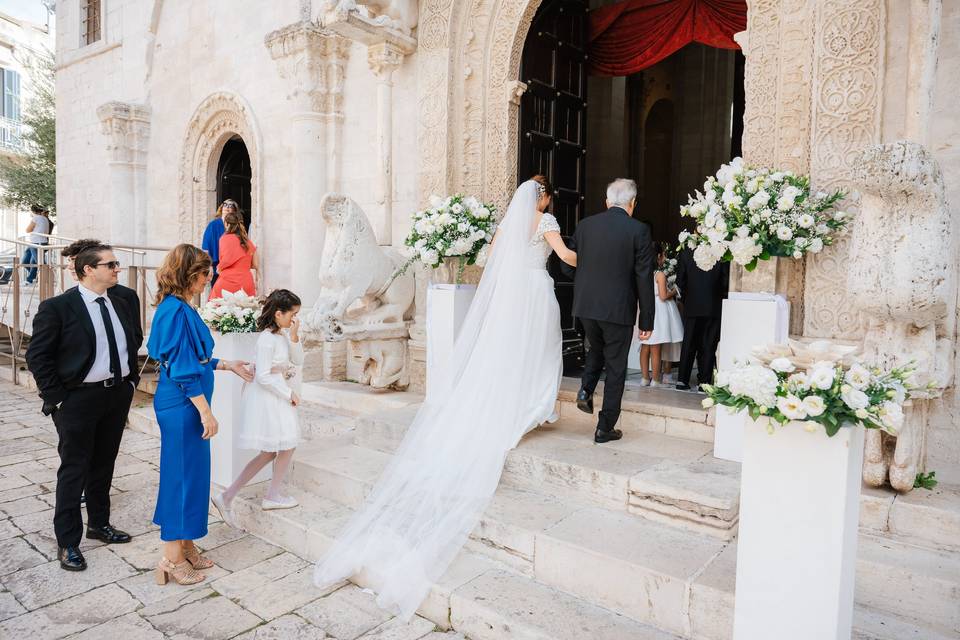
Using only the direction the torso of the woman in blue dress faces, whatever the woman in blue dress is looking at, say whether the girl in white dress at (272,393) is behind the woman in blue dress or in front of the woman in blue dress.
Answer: in front

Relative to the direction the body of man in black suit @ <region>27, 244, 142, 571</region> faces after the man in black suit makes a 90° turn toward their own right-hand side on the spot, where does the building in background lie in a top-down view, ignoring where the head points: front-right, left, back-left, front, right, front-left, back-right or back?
back-right

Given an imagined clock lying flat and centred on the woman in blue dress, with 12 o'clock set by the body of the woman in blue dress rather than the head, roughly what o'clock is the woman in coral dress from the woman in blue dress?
The woman in coral dress is roughly at 9 o'clock from the woman in blue dress.

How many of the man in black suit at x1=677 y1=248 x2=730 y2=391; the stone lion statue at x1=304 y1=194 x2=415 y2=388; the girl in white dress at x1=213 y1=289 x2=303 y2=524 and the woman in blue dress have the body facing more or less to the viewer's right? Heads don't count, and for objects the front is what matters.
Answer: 2

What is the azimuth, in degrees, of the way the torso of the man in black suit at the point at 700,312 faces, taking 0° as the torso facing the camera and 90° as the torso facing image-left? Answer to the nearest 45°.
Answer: approximately 180°

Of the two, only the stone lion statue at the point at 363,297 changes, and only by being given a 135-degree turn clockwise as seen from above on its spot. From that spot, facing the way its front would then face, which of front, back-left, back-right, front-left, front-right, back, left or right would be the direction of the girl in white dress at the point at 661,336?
right

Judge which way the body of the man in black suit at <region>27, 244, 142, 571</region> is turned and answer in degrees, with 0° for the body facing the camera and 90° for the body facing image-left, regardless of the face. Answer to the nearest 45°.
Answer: approximately 315°

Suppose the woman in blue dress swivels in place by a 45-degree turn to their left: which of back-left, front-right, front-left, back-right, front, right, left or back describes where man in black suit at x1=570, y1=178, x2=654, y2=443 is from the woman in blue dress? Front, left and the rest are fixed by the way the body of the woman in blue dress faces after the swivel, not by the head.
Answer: front-right

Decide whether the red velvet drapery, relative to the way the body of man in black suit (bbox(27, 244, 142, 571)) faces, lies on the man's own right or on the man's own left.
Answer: on the man's own left

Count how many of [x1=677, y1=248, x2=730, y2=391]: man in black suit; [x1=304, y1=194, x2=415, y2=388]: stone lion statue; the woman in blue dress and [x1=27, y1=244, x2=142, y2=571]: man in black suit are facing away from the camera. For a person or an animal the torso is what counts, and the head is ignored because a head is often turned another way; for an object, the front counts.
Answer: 1

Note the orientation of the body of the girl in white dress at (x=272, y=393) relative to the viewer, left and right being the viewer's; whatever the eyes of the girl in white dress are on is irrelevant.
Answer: facing to the right of the viewer

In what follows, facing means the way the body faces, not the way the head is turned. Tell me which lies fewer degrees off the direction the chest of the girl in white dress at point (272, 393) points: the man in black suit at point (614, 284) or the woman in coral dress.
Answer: the man in black suit

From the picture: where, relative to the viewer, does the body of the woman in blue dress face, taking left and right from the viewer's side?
facing to the right of the viewer
